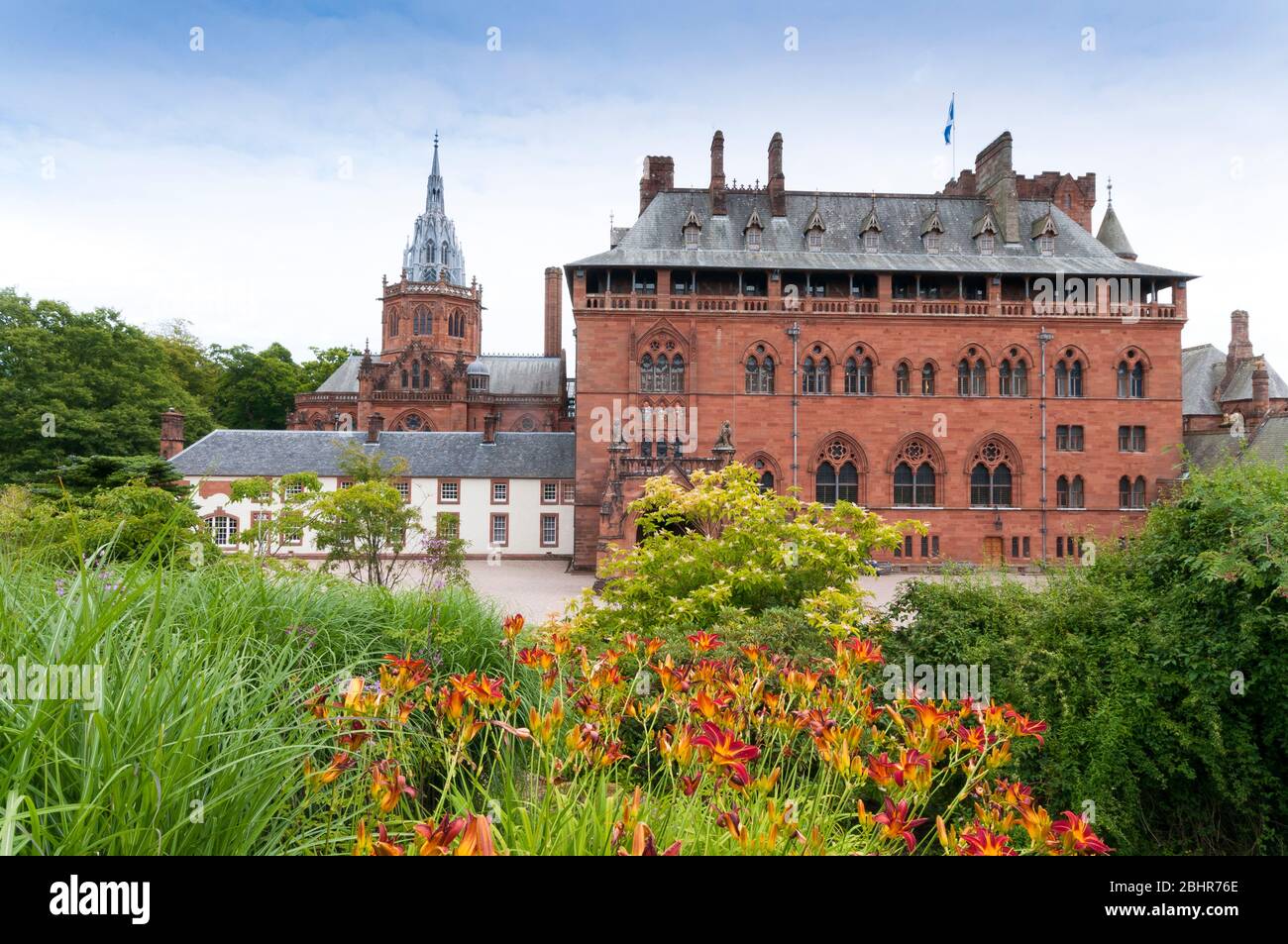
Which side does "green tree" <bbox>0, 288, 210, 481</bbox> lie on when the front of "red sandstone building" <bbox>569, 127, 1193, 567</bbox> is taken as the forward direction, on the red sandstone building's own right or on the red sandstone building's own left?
on the red sandstone building's own right

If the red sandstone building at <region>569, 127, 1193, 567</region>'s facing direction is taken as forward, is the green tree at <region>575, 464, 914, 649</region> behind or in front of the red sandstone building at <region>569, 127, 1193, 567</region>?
in front

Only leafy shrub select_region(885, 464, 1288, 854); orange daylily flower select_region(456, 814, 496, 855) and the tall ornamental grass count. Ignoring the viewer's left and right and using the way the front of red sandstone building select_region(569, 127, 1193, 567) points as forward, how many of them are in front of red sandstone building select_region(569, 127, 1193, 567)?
3

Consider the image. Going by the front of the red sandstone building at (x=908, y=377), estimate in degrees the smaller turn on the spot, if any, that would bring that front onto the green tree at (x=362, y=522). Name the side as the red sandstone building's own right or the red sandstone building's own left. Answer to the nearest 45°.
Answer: approximately 45° to the red sandstone building's own right

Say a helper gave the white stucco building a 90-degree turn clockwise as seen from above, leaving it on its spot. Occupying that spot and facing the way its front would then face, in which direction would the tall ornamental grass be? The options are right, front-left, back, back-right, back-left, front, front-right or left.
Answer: left

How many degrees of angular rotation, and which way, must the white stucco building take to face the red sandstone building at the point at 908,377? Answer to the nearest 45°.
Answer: approximately 45° to its left

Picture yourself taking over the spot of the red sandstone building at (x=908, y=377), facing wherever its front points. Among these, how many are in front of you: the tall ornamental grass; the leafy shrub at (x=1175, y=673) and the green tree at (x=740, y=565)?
3

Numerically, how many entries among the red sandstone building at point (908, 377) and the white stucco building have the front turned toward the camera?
2

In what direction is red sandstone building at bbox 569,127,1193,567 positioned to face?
toward the camera

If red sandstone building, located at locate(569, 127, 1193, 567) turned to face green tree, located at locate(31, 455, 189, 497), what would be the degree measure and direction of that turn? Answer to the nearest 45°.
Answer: approximately 45° to its right

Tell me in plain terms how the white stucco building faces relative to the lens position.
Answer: facing the viewer

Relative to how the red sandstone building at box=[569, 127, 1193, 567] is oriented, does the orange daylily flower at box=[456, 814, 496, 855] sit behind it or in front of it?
in front

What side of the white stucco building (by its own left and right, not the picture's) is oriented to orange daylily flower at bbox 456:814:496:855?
front
